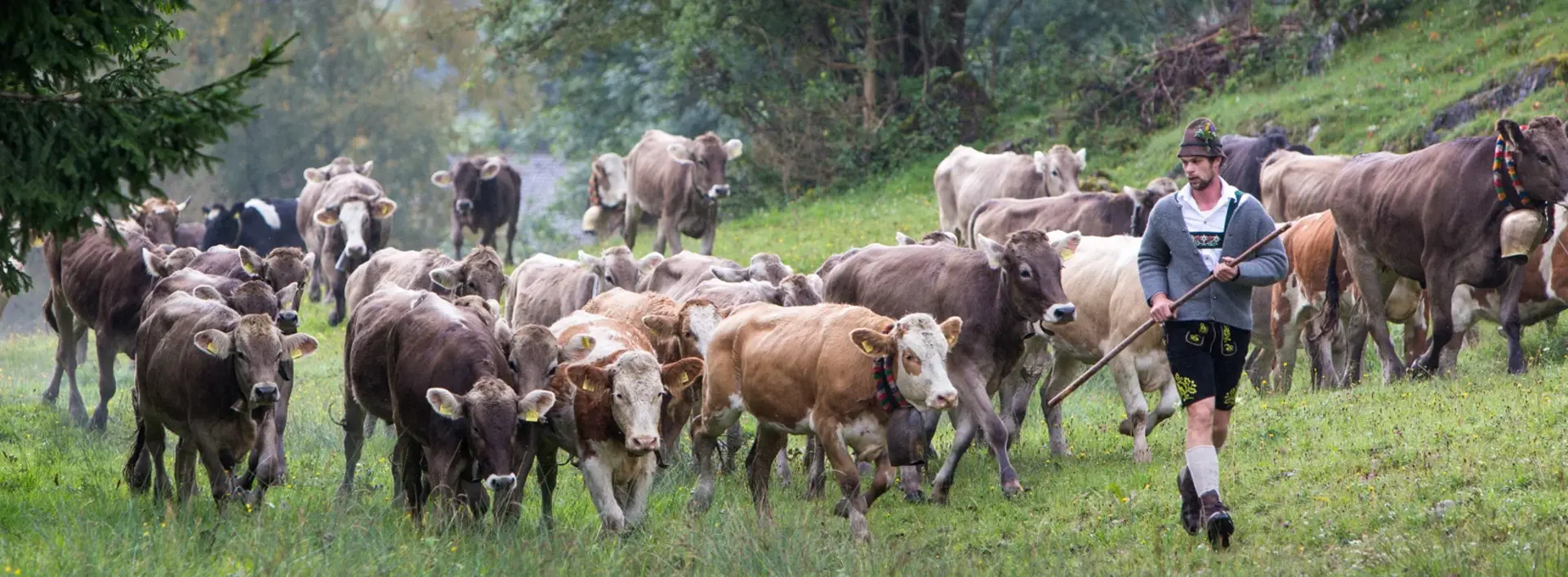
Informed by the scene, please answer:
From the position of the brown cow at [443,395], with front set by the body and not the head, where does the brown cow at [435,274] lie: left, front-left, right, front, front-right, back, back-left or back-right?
back-left

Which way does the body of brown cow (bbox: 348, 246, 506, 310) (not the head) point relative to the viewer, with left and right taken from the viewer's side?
facing the viewer and to the right of the viewer

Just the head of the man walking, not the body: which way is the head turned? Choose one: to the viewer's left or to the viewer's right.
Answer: to the viewer's left

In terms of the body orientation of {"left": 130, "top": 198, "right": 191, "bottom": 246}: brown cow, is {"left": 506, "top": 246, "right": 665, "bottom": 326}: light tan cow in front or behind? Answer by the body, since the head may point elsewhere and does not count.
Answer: in front

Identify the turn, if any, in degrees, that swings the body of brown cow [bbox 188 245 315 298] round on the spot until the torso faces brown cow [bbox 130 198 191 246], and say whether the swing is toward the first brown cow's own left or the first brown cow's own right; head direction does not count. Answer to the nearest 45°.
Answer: approximately 135° to the first brown cow's own left

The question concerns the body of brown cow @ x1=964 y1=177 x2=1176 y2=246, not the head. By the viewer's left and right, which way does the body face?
facing to the right of the viewer
